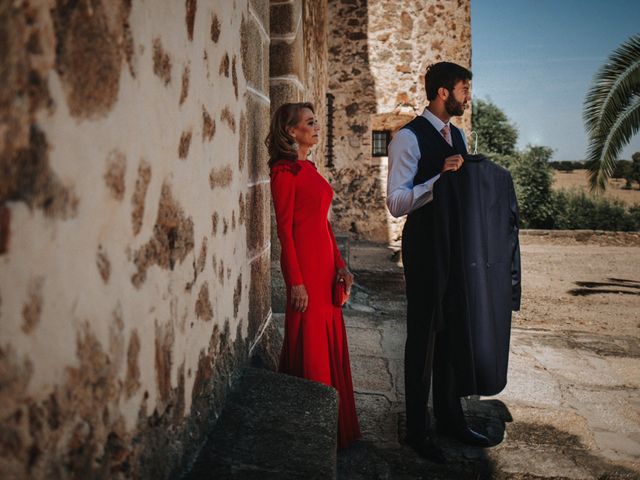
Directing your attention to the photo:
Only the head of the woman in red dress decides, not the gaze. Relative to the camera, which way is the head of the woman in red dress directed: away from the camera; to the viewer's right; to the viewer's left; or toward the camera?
to the viewer's right

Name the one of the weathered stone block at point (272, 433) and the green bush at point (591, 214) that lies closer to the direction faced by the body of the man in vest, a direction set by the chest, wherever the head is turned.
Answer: the weathered stone block
